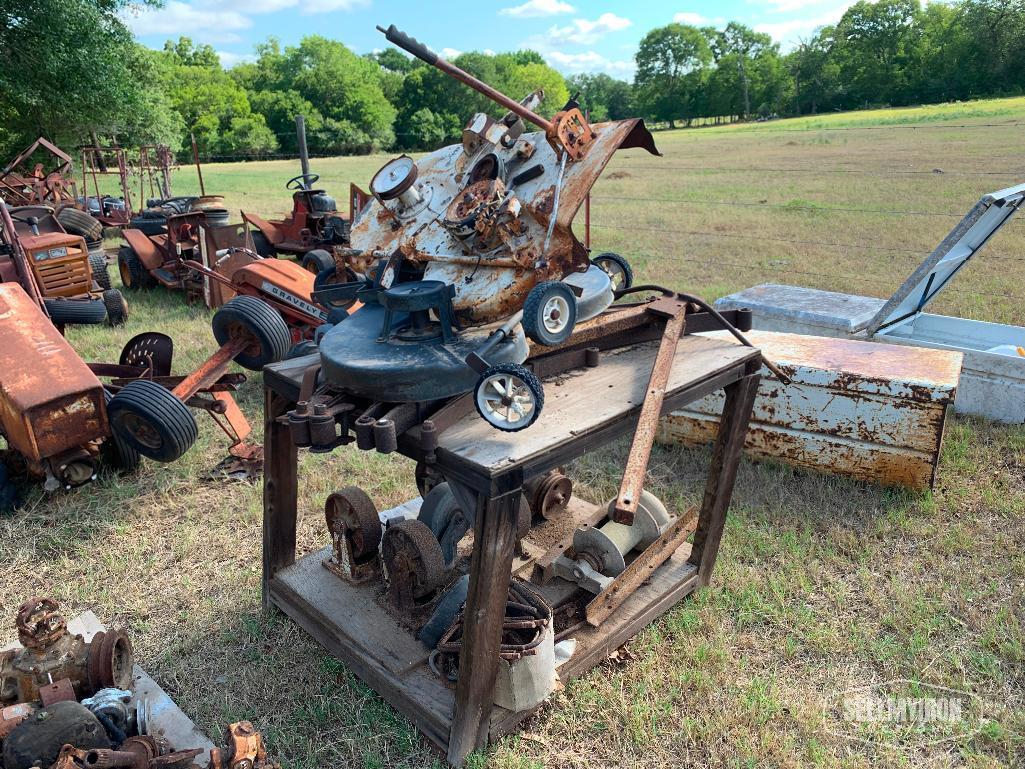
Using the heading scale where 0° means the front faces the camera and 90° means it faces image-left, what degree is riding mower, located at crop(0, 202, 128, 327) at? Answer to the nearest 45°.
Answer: approximately 315°

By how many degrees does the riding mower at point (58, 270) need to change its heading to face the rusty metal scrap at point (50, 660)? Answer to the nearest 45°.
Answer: approximately 45° to its right

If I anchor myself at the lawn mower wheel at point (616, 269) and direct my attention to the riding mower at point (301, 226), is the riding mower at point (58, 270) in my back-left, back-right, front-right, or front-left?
front-left

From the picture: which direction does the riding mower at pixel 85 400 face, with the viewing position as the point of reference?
facing the viewer and to the right of the viewer

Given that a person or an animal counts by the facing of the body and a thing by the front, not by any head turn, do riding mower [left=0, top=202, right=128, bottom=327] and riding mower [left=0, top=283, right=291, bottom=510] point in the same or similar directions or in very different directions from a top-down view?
same or similar directions

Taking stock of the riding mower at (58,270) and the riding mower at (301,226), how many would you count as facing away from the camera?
0

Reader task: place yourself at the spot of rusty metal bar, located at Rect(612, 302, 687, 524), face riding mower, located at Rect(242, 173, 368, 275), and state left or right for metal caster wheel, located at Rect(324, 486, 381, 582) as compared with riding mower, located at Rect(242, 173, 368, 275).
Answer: left

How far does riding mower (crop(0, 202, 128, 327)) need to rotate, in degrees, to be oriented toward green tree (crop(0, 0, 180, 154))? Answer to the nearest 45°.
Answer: approximately 135° to its left

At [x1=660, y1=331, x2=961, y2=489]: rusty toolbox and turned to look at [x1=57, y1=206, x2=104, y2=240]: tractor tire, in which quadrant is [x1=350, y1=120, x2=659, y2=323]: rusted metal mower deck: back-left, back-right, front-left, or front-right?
front-left

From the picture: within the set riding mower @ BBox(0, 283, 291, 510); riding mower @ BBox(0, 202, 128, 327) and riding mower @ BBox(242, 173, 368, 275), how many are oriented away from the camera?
0
